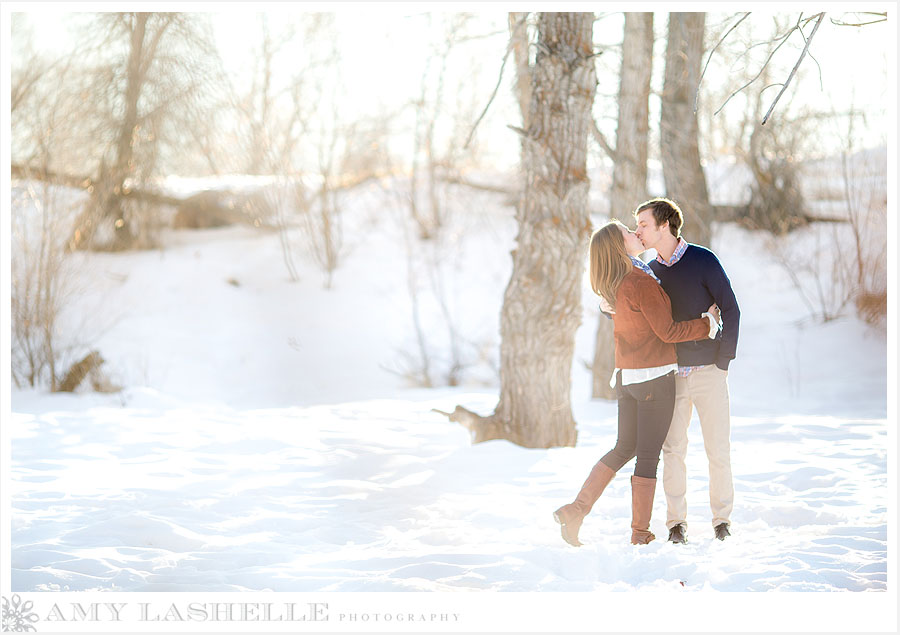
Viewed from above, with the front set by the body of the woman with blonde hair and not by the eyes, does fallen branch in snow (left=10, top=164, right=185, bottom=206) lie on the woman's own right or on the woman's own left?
on the woman's own left

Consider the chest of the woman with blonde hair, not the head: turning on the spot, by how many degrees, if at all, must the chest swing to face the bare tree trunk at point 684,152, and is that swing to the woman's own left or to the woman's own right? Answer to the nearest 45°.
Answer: approximately 45° to the woman's own left

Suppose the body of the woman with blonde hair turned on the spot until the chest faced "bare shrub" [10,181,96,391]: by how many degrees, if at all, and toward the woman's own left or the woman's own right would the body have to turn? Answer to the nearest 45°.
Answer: approximately 90° to the woman's own left

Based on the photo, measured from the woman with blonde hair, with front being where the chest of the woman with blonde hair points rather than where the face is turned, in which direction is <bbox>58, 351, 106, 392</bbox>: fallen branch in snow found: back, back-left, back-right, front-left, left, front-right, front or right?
left

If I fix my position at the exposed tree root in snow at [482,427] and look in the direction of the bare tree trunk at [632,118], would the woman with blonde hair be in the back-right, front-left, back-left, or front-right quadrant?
back-right

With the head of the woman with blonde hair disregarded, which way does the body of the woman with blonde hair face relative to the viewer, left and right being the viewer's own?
facing away from the viewer and to the right of the viewer

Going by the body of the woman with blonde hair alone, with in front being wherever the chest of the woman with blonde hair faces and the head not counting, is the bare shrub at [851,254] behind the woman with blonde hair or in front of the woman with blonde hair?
in front
